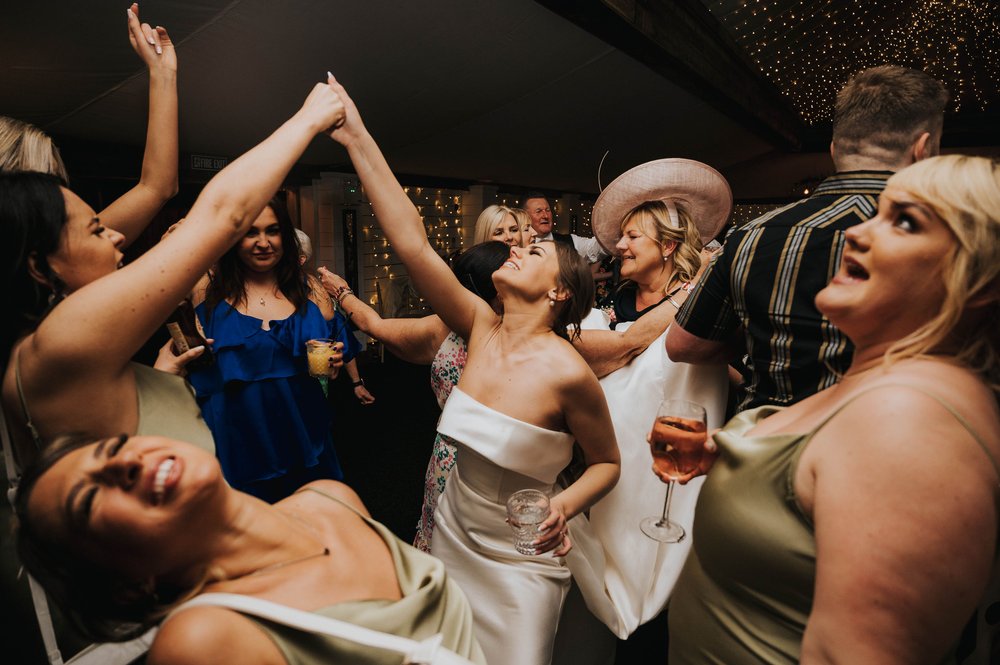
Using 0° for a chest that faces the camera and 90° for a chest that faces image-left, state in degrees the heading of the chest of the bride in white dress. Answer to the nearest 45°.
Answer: approximately 45°

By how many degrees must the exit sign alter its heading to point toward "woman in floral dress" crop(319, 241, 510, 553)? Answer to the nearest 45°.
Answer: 0° — it already faces them

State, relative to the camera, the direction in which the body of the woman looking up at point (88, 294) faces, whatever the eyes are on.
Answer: to the viewer's right

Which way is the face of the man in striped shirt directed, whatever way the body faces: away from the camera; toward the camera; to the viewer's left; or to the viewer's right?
away from the camera

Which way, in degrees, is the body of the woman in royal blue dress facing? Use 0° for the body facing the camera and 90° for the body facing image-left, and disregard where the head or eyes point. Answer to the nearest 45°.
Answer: approximately 0°

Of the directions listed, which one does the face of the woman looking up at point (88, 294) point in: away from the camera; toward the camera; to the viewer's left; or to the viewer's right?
to the viewer's right

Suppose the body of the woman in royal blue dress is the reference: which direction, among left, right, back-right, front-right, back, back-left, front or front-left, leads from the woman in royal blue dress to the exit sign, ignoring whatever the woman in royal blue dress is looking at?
back

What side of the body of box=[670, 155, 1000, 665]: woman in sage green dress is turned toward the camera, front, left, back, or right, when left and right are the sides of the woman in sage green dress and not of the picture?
left

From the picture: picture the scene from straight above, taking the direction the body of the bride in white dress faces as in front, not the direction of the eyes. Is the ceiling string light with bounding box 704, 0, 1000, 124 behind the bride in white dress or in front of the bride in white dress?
behind

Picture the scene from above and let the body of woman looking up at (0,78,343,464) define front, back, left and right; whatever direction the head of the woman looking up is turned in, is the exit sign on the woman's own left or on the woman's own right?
on the woman's own left

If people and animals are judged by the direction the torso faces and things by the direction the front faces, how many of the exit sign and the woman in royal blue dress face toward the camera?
2
